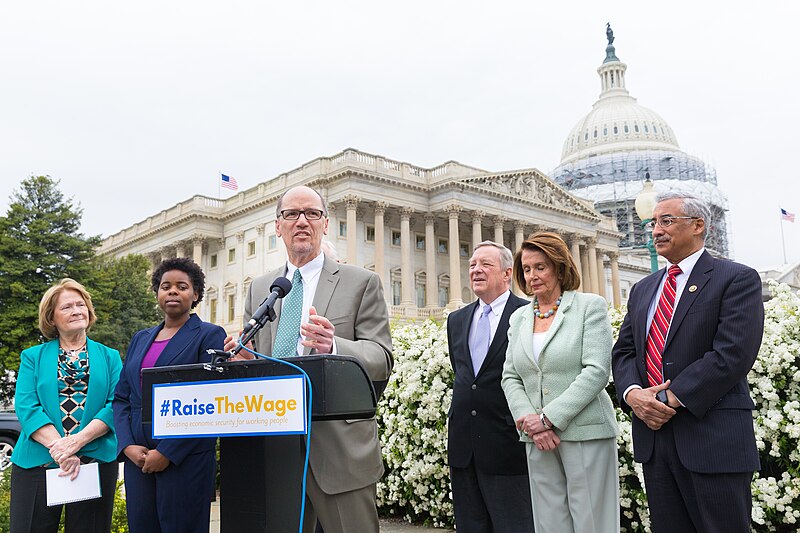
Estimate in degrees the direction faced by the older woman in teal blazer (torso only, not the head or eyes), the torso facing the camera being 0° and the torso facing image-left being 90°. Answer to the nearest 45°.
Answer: approximately 0°

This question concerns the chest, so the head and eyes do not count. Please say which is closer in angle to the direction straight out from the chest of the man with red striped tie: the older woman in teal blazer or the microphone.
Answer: the microphone

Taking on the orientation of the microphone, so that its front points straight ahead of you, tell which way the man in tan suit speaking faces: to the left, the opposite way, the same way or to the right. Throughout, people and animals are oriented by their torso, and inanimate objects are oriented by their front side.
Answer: the opposite way

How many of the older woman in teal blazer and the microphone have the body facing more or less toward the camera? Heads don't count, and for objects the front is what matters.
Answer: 1

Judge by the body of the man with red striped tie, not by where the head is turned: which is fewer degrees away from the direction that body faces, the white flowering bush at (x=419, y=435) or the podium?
the podium

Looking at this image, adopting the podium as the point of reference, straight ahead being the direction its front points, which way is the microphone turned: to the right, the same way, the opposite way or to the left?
the opposite way

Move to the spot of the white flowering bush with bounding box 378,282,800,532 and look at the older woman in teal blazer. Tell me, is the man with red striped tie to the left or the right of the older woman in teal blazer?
left

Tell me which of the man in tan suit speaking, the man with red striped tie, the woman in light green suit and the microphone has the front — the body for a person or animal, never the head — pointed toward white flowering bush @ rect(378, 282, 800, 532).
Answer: the microphone

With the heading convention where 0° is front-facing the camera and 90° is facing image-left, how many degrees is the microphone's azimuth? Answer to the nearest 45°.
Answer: approximately 225°

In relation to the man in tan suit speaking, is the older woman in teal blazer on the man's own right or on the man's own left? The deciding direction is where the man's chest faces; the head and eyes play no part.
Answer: on the man's own right
